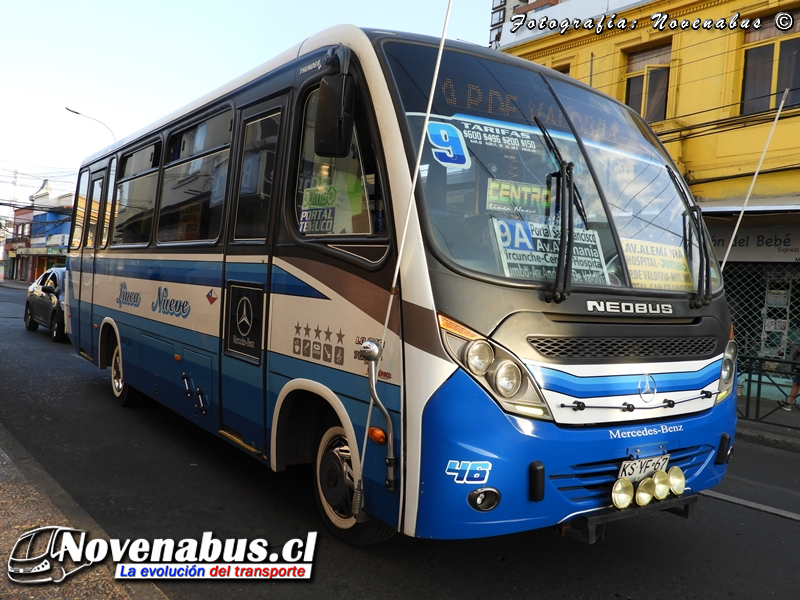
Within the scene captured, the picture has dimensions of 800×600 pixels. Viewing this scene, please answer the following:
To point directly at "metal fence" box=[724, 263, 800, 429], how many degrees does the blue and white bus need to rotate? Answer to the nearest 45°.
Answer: approximately 90° to its left

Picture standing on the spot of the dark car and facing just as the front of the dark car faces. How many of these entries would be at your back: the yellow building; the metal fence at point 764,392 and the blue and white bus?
0

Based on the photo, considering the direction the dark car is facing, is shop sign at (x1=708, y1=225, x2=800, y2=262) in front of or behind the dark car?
in front

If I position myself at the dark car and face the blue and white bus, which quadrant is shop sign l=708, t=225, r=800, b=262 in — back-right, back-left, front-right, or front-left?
front-left

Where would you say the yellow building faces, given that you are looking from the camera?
facing the viewer and to the left of the viewer

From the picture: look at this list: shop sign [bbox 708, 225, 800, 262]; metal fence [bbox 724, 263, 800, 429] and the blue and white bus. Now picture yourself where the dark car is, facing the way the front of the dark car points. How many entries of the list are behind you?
0

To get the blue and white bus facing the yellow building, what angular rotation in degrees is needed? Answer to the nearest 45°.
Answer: approximately 90° to its left

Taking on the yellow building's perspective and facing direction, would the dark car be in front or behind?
in front

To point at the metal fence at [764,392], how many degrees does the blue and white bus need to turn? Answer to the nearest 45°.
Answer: approximately 90° to its left

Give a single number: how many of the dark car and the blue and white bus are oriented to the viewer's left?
0

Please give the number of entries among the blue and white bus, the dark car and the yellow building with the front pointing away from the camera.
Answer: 0

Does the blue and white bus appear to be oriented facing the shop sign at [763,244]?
no

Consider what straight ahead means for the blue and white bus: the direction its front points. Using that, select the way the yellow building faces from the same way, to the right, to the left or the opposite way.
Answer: to the right

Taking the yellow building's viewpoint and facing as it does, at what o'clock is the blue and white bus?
The blue and white bus is roughly at 11 o'clock from the yellow building.

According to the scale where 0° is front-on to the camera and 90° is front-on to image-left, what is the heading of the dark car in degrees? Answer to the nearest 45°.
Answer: approximately 315°
